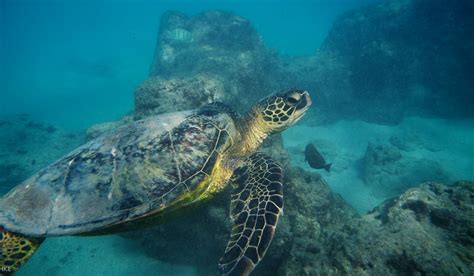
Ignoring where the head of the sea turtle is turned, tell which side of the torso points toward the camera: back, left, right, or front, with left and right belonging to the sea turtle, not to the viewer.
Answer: right

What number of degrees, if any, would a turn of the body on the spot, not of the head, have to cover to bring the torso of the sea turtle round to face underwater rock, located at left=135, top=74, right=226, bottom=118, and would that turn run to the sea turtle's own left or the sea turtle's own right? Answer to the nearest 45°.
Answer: approximately 90° to the sea turtle's own left

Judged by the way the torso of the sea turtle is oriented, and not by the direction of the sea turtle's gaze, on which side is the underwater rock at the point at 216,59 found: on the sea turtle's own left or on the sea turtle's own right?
on the sea turtle's own left

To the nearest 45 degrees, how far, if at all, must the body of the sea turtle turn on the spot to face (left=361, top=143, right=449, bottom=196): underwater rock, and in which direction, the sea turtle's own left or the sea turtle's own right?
0° — it already faces it

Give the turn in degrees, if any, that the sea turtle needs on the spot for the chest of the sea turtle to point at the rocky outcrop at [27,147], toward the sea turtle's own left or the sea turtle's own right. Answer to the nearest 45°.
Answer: approximately 135° to the sea turtle's own left
